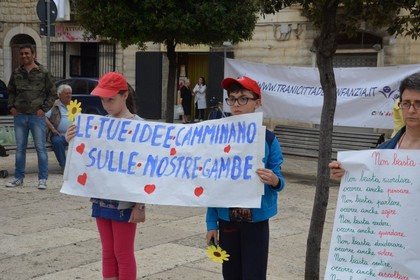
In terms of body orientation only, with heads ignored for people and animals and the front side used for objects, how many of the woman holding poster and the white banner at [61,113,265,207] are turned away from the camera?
0

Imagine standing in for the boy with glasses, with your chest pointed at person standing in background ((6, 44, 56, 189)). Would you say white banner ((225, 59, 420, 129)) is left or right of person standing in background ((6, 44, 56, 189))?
right

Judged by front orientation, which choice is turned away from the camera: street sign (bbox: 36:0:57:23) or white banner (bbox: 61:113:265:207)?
the street sign

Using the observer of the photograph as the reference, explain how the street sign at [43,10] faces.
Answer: facing away from the viewer

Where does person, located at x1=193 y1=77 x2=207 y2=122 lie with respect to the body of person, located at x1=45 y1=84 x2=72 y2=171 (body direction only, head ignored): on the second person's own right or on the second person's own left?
on the second person's own left

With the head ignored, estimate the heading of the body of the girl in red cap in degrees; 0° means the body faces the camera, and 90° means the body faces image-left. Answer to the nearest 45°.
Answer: approximately 45°

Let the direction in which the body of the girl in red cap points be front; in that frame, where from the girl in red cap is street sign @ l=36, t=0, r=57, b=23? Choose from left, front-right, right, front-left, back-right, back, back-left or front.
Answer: back-right

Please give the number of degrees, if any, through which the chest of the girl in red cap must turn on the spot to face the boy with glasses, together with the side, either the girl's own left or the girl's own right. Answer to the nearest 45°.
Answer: approximately 90° to the girl's own left

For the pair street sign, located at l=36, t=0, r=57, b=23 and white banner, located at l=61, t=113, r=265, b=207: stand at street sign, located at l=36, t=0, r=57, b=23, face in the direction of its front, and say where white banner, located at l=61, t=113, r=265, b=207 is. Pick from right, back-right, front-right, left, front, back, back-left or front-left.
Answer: back
